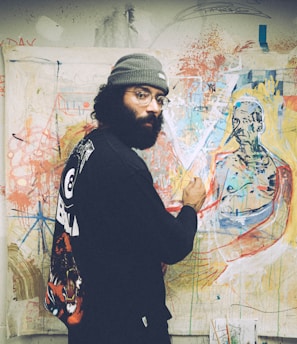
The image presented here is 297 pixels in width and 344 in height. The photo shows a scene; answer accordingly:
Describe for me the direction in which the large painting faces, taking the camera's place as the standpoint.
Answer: facing the viewer
